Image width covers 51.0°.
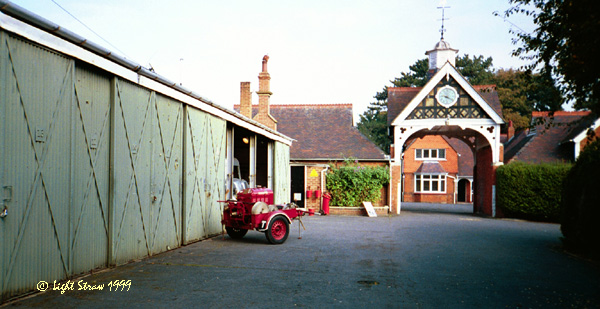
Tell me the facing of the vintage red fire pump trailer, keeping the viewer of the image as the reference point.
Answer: facing away from the viewer and to the right of the viewer

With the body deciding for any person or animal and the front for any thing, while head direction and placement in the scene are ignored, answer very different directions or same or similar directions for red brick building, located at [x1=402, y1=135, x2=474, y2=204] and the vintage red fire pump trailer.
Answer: very different directions

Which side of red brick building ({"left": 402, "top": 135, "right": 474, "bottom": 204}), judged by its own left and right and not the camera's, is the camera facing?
front

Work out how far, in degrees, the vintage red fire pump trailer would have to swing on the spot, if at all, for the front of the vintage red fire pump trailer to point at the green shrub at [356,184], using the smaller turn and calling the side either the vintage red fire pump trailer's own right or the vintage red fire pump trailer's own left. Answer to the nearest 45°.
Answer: approximately 45° to the vintage red fire pump trailer's own left

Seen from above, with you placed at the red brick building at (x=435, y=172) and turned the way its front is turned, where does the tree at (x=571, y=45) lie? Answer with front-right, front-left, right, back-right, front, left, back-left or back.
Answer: front

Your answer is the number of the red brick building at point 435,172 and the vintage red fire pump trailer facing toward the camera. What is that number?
1

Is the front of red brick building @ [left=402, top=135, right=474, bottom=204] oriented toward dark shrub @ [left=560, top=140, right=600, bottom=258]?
yes

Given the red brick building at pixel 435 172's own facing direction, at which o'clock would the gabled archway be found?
The gabled archway is roughly at 12 o'clock from the red brick building.

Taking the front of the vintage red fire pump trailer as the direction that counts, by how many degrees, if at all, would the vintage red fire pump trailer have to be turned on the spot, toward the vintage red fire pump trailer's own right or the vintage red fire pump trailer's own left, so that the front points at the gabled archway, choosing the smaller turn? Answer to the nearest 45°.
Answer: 0° — it already faces it

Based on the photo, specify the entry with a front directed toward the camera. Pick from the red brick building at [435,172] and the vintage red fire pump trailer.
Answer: the red brick building

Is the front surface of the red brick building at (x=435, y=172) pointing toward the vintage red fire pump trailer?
yes
